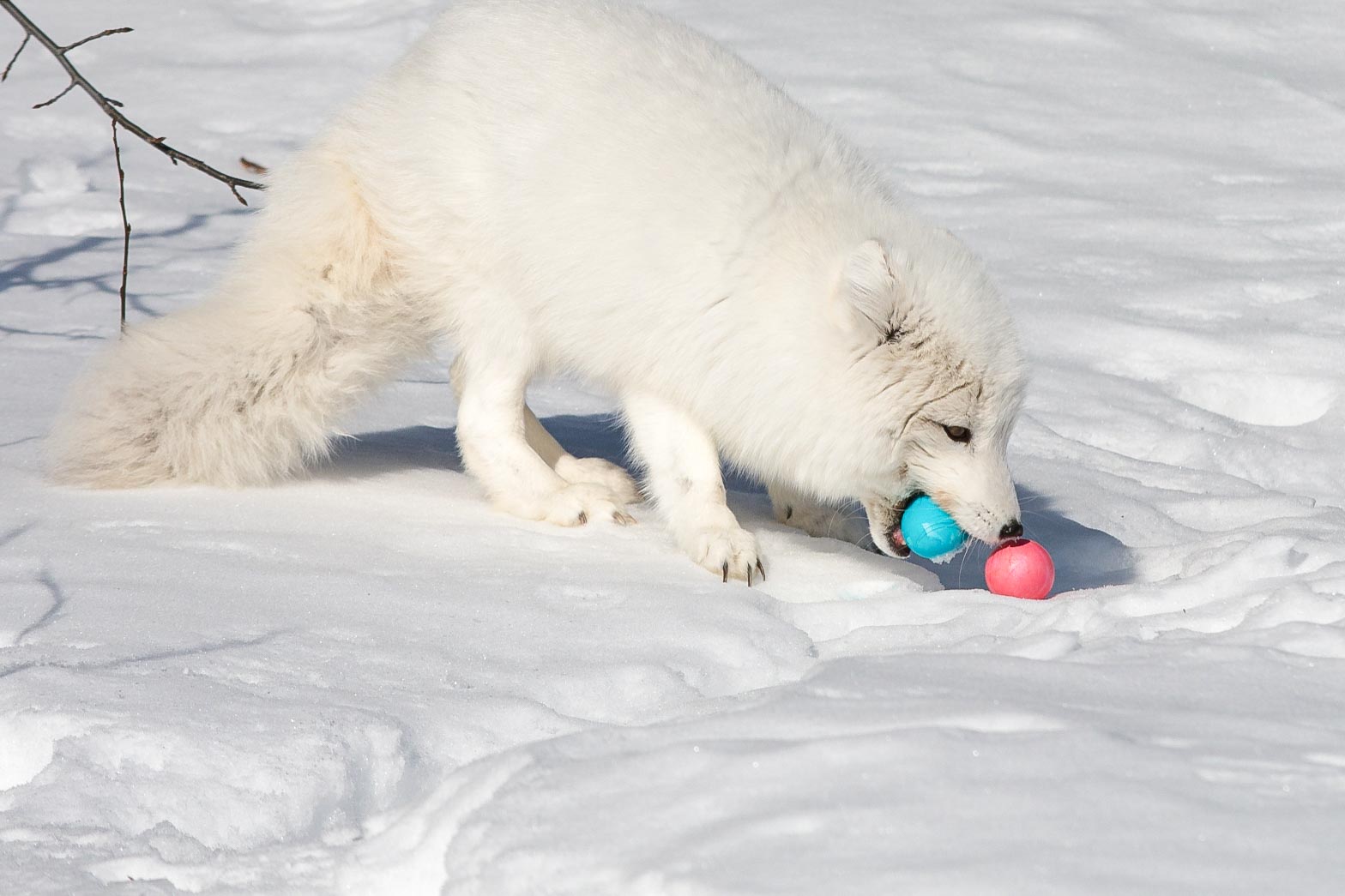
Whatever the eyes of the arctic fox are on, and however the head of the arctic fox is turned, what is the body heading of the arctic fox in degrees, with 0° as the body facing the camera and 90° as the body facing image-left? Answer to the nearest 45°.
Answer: approximately 270°
